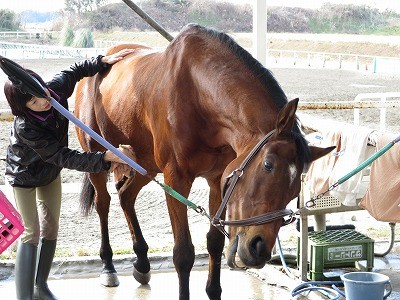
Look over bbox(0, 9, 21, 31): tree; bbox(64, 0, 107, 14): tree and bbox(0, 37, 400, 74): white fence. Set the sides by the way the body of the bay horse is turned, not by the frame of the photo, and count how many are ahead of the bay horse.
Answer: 0

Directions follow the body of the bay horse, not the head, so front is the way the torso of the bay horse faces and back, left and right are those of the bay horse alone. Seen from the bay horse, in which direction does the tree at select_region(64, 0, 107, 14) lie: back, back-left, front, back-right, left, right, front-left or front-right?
back-left

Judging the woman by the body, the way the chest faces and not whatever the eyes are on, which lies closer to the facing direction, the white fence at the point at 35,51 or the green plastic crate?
the green plastic crate

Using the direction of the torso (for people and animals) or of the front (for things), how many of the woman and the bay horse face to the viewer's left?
0

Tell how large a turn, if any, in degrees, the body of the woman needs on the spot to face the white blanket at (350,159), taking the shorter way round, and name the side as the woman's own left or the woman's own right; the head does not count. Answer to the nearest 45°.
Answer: approximately 45° to the woman's own left

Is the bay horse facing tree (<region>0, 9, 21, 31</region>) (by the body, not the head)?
no

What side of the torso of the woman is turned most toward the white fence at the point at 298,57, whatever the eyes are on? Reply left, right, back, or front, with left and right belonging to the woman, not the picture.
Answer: left

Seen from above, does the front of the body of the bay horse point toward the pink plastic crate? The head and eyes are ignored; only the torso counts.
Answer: no

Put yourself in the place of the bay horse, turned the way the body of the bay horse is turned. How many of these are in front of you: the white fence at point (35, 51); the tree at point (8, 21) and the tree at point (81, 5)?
0

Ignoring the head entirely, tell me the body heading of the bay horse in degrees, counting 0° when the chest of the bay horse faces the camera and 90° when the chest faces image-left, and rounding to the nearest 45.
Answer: approximately 315°

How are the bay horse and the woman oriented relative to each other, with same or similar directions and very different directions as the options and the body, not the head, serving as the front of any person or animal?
same or similar directions

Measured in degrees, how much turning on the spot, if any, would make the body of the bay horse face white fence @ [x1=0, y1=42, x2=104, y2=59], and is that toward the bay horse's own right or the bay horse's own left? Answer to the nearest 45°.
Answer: approximately 135° to the bay horse's own left

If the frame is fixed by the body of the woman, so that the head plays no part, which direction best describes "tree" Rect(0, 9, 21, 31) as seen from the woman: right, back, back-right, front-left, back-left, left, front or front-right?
back-left

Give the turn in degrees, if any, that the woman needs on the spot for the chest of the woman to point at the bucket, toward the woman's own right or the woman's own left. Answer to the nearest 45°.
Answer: approximately 45° to the woman's own left
